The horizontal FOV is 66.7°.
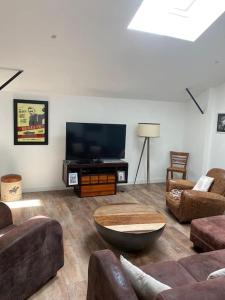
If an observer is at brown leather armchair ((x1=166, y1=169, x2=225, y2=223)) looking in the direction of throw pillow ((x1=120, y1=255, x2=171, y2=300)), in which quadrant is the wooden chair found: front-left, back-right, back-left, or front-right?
back-right

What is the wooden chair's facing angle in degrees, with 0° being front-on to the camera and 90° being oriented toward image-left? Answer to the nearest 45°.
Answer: approximately 45°

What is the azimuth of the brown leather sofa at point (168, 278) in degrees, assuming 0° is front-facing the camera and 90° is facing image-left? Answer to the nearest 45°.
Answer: approximately 135°

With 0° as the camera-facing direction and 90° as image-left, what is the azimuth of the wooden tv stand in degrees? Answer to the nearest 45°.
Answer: approximately 0°

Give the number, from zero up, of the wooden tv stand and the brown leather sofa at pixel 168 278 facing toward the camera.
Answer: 1

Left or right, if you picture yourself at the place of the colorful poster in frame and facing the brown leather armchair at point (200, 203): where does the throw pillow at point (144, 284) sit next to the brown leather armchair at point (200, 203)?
right
